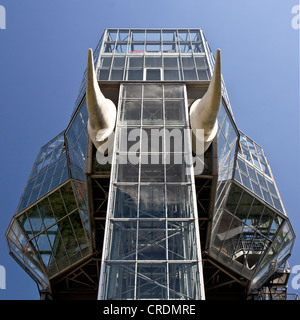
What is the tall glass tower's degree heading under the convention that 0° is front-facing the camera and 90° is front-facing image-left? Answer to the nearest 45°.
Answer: approximately 0°
